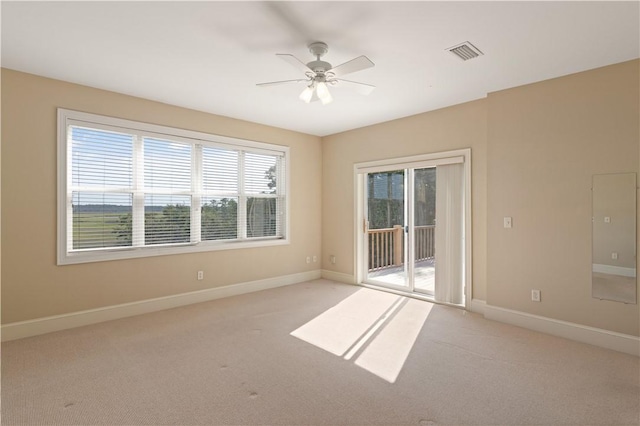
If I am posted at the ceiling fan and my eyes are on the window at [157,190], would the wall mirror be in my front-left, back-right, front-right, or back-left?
back-right

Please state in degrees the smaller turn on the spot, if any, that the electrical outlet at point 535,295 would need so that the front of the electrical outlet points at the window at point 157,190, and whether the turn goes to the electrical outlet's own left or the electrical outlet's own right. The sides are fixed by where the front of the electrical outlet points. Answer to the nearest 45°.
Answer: approximately 45° to the electrical outlet's own right

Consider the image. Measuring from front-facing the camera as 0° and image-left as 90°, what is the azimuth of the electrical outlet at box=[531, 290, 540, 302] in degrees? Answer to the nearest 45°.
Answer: approximately 0°

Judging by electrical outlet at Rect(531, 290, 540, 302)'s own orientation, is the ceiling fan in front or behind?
in front

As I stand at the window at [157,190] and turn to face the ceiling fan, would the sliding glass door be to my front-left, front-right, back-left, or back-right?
front-left

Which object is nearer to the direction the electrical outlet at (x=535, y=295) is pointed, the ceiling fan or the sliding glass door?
the ceiling fan

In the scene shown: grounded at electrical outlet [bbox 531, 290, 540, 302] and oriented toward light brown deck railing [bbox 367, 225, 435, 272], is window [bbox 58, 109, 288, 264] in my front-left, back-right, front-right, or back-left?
front-left

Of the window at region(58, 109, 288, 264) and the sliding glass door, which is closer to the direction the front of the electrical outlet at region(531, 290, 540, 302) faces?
the window
